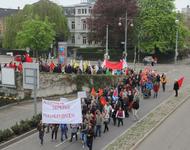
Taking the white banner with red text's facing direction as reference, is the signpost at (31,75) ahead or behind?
behind

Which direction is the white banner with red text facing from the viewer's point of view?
toward the camera

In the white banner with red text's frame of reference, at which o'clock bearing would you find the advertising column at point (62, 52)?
The advertising column is roughly at 6 o'clock from the white banner with red text.

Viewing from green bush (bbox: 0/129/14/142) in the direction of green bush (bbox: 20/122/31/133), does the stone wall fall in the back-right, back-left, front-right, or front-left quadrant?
front-left

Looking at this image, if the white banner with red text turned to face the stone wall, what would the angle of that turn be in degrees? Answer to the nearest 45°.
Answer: approximately 180°

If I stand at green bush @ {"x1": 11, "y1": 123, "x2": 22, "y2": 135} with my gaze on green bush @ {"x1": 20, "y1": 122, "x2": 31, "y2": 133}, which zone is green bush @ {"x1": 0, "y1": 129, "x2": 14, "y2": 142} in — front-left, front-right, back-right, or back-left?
back-right
